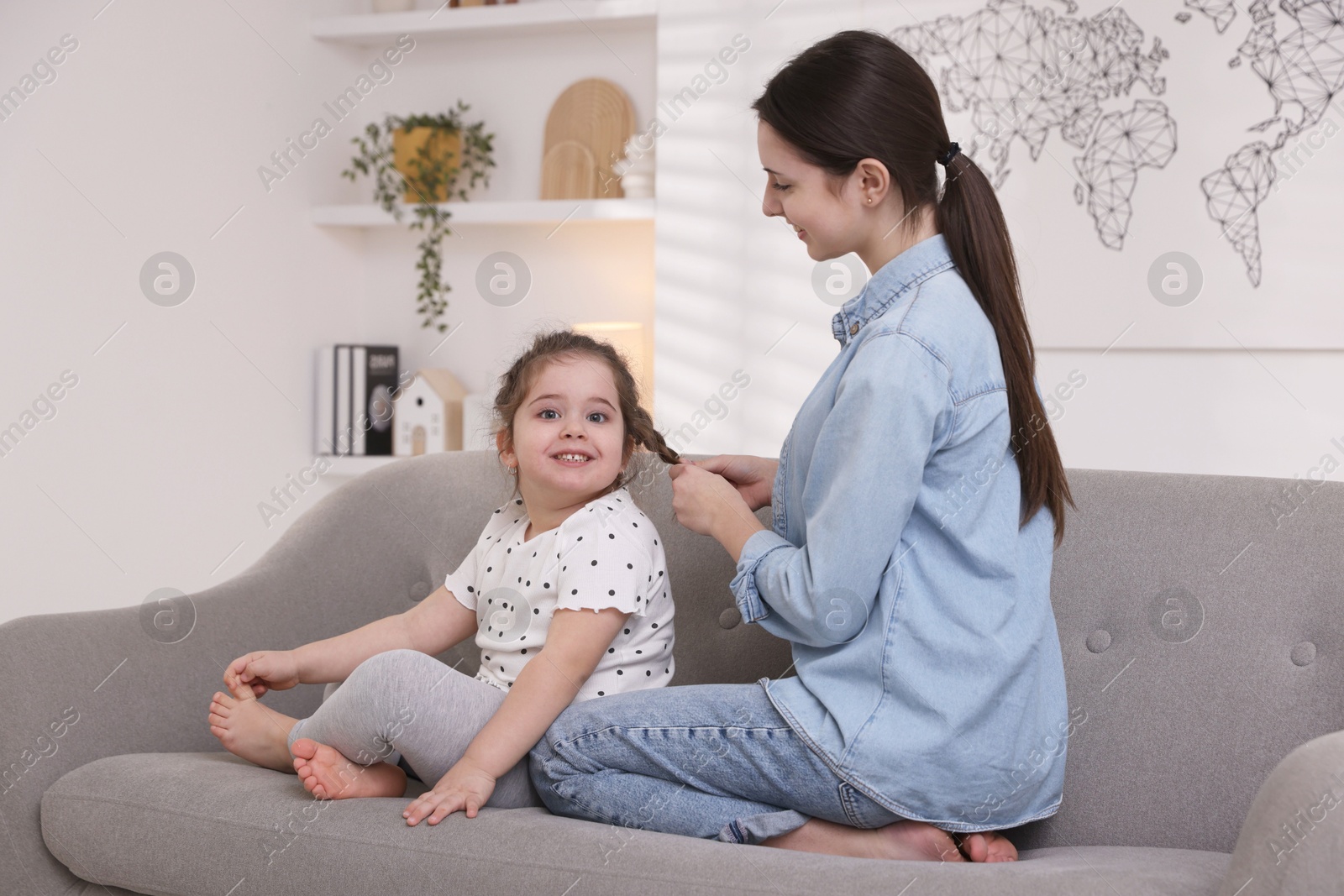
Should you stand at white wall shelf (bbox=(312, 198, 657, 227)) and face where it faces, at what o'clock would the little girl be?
The little girl is roughly at 12 o'clock from the white wall shelf.

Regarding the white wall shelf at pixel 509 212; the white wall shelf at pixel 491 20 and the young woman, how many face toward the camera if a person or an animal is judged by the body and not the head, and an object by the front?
2

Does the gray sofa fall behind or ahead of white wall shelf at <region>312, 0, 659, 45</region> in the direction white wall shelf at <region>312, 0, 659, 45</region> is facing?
ahead

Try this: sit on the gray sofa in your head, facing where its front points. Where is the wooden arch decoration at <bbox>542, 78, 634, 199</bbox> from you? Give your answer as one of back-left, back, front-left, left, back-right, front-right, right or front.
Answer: back

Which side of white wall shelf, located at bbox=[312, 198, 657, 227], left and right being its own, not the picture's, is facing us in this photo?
front

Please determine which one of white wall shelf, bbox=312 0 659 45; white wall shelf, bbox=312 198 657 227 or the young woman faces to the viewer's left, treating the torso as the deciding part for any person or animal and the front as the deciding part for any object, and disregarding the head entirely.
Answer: the young woman

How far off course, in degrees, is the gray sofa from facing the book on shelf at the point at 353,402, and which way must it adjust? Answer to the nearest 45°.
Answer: approximately 135° to its right

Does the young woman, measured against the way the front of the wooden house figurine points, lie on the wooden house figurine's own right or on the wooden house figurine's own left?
on the wooden house figurine's own left

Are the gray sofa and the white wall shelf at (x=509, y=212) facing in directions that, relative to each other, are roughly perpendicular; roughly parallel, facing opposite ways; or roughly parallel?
roughly parallel

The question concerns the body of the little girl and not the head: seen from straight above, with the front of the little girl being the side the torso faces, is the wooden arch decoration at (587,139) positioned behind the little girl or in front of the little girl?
behind

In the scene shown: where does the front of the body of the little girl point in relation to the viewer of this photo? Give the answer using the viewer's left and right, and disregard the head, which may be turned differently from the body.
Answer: facing the viewer and to the left of the viewer

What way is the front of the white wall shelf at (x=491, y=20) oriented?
toward the camera

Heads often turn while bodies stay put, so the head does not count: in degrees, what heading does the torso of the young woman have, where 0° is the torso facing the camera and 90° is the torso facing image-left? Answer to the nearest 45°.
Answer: approximately 90°

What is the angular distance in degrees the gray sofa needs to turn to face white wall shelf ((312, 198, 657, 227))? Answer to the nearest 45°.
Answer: approximately 180°

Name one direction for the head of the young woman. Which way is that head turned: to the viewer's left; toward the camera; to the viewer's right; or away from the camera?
to the viewer's left
